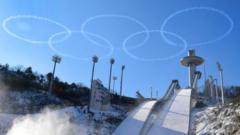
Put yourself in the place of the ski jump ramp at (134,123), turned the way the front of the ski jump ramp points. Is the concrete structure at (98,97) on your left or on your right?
on your right

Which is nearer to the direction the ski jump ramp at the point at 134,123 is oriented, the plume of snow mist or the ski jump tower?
the plume of snow mist

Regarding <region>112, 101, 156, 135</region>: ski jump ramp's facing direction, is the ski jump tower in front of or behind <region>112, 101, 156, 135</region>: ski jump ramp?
behind

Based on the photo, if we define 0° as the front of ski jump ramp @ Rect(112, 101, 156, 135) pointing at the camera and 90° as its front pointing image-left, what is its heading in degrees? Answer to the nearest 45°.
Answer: approximately 45°

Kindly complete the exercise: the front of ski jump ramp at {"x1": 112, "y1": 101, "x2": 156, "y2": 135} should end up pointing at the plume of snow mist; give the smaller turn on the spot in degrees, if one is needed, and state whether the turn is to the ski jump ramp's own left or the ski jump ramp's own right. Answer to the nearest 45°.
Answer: approximately 45° to the ski jump ramp's own right
